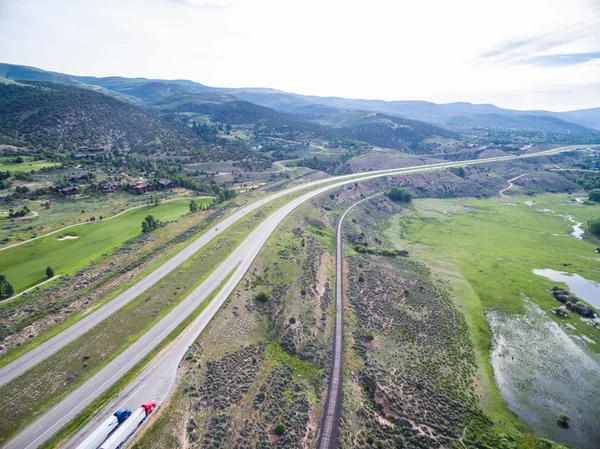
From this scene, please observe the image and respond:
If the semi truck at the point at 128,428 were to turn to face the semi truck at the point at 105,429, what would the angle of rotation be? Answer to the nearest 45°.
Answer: approximately 135° to its left

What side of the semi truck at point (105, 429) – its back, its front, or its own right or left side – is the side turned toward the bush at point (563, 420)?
right

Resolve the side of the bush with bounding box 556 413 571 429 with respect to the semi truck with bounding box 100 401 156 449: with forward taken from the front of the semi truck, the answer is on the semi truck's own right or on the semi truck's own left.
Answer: on the semi truck's own right

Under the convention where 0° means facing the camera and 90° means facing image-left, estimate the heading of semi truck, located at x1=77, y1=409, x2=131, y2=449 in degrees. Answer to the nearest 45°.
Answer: approximately 225°

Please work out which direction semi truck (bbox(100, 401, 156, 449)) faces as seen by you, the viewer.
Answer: facing away from the viewer and to the right of the viewer
